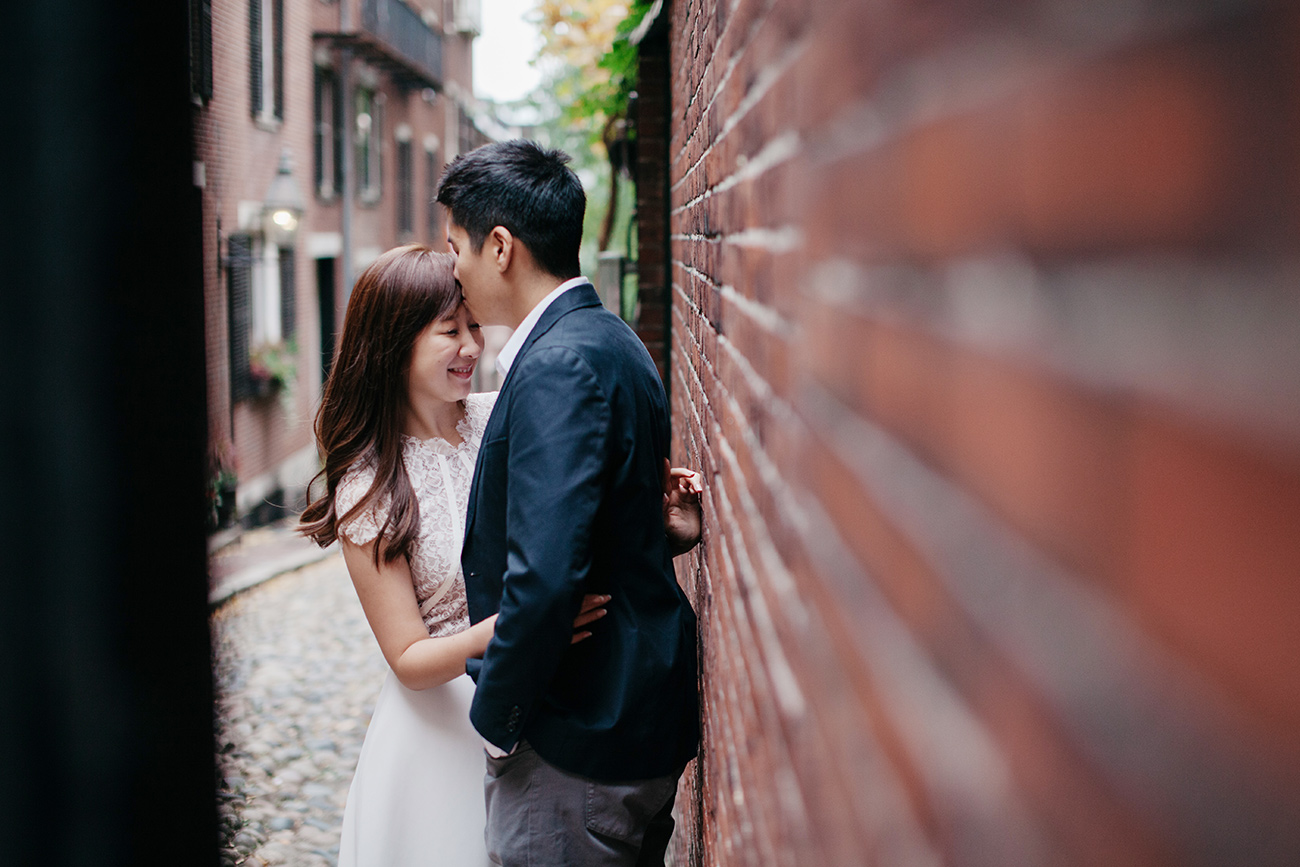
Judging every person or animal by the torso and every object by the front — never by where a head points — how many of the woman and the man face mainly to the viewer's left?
1

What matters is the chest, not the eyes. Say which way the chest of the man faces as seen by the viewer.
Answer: to the viewer's left

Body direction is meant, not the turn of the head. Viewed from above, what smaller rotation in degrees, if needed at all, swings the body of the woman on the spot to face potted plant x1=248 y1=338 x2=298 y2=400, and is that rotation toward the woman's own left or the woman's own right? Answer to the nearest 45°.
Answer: approximately 135° to the woman's own left

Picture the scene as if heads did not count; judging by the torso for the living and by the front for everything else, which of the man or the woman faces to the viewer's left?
the man

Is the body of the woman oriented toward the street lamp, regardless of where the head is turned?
no

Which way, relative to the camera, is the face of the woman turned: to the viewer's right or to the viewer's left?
to the viewer's right

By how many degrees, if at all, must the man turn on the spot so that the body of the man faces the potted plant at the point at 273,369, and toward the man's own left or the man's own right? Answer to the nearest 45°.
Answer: approximately 90° to the man's own right

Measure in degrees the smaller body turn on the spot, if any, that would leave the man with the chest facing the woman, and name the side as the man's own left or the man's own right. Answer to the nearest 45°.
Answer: approximately 45° to the man's own right

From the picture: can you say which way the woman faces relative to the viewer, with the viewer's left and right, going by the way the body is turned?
facing the viewer and to the right of the viewer

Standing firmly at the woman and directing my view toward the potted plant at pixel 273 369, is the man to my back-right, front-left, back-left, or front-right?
back-right

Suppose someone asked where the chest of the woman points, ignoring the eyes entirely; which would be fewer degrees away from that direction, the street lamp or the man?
the man

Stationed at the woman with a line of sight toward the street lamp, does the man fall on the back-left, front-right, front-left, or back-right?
back-right
